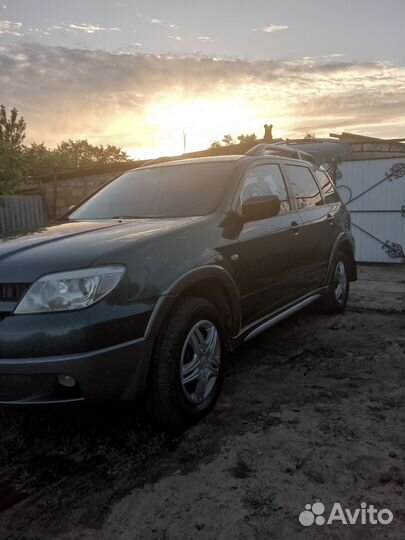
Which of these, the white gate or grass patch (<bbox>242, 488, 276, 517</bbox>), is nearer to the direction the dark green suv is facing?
the grass patch

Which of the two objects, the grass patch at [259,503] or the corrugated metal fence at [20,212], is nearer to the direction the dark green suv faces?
the grass patch

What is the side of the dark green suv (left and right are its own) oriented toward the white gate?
back

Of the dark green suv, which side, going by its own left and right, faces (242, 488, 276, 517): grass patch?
left

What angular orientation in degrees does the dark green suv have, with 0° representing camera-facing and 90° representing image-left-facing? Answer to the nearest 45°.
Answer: approximately 45°
